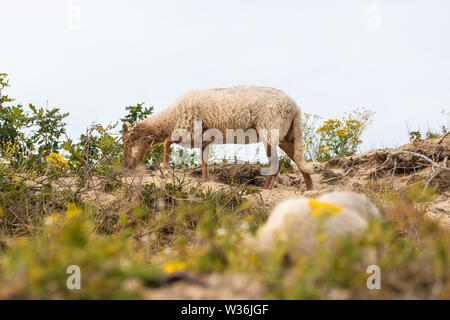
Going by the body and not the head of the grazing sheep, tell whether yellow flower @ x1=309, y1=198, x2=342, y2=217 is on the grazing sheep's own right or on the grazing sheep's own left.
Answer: on the grazing sheep's own left

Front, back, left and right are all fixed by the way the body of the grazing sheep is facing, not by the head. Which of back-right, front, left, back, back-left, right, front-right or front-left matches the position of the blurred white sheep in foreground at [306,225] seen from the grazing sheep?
left

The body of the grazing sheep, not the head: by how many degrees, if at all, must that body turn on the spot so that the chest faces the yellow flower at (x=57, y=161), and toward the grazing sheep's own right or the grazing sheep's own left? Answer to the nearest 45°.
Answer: approximately 45° to the grazing sheep's own left

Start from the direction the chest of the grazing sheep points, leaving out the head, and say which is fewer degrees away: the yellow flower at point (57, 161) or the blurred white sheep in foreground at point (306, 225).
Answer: the yellow flower

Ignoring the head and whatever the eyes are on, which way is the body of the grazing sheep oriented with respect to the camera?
to the viewer's left
